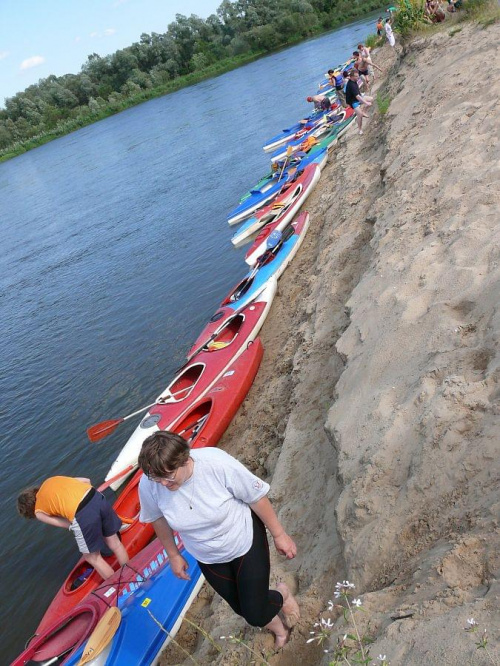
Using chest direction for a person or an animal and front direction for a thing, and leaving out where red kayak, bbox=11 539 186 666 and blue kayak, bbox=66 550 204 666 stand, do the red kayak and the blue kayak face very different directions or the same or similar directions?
same or similar directions

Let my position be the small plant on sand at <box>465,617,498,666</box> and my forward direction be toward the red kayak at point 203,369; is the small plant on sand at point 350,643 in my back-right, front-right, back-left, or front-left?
front-left

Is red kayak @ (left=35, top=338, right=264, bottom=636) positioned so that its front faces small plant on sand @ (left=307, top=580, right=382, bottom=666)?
no

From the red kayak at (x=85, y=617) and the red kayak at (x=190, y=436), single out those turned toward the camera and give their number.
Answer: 0

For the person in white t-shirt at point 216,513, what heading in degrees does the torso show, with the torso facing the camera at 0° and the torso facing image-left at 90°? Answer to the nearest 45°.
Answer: approximately 45°

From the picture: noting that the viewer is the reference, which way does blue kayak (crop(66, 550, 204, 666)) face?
facing away from the viewer and to the right of the viewer

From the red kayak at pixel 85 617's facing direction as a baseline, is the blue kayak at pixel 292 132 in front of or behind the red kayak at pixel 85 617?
in front

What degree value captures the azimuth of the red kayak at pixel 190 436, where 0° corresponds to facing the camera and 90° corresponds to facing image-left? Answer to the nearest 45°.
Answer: approximately 225°

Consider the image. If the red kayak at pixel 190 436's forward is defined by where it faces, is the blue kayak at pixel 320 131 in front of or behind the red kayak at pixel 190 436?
in front

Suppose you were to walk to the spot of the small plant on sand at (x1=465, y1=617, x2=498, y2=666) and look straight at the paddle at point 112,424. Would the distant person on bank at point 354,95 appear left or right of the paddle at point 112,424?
right

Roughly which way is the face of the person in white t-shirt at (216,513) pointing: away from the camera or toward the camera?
toward the camera

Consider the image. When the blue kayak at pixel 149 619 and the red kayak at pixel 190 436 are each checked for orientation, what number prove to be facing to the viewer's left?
0

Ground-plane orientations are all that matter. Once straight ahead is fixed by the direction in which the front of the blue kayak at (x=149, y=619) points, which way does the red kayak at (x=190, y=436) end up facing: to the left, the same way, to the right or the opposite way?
the same way

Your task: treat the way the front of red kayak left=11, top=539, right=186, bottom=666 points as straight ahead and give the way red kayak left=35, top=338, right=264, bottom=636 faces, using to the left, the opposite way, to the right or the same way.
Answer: the same way
